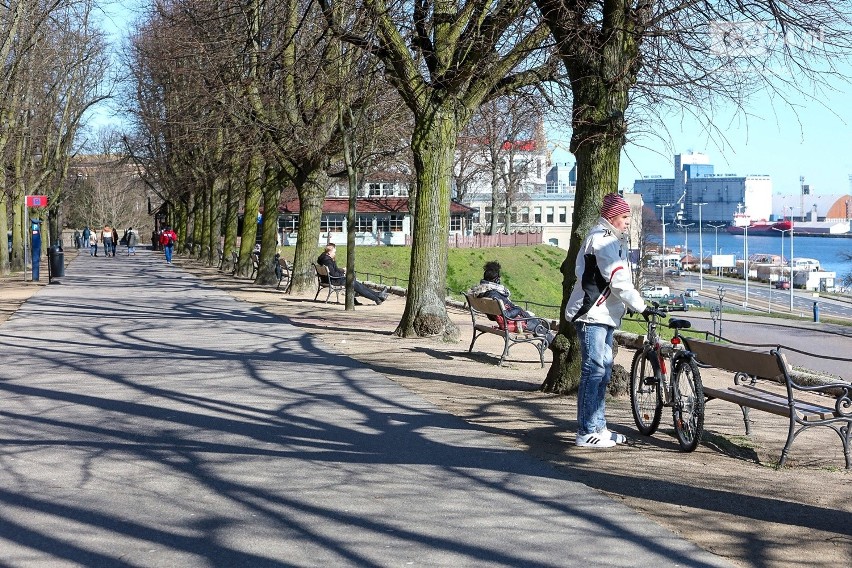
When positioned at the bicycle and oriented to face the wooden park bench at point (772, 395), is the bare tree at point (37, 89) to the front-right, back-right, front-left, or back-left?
back-left

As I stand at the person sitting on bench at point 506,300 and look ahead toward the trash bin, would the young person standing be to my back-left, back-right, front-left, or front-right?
back-left

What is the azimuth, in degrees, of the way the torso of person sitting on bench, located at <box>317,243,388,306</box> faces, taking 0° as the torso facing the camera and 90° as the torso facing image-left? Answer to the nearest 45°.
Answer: approximately 270°
